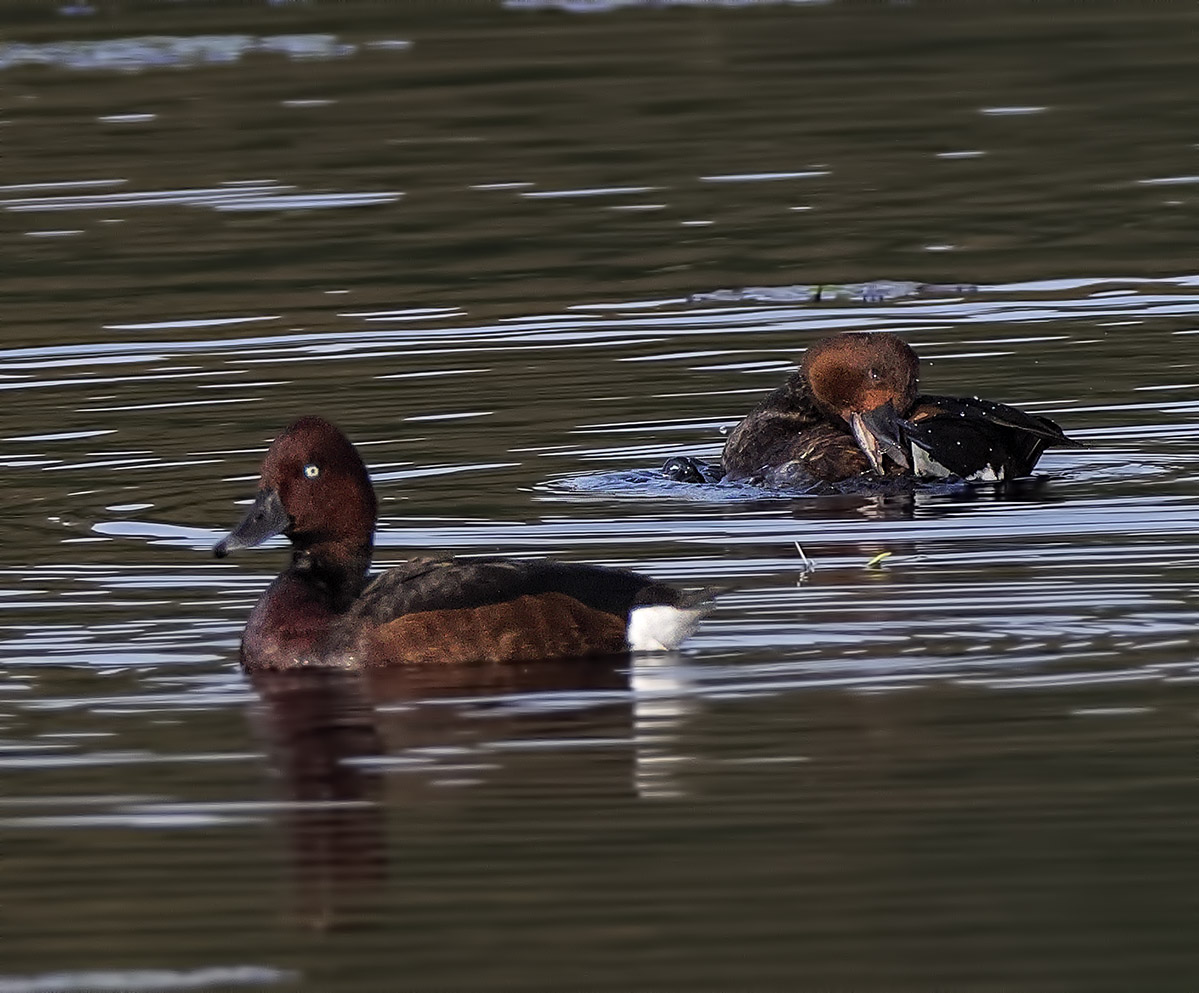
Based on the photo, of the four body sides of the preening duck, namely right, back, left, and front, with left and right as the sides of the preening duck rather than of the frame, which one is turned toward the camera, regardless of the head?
left

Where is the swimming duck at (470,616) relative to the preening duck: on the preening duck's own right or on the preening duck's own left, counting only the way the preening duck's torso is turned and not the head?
on the preening duck's own left

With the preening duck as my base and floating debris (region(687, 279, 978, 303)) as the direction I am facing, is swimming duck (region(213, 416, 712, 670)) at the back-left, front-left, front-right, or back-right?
back-left

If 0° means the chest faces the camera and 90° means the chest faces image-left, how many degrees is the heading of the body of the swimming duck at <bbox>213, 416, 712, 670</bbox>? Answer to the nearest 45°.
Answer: approximately 90°

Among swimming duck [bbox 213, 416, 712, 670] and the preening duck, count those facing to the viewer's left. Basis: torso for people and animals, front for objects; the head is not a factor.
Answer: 2

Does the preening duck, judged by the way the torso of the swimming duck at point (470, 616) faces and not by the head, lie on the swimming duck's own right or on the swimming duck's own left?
on the swimming duck's own right

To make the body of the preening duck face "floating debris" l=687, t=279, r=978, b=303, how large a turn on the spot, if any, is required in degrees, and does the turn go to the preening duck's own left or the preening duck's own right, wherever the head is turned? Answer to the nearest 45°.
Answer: approximately 90° to the preening duck's own right
